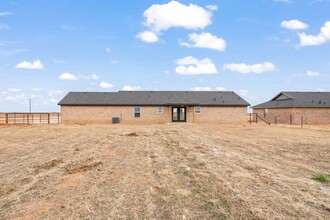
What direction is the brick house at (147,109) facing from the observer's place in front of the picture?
facing away from the viewer

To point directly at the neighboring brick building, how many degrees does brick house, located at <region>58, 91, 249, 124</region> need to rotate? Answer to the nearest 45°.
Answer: approximately 90° to its right
